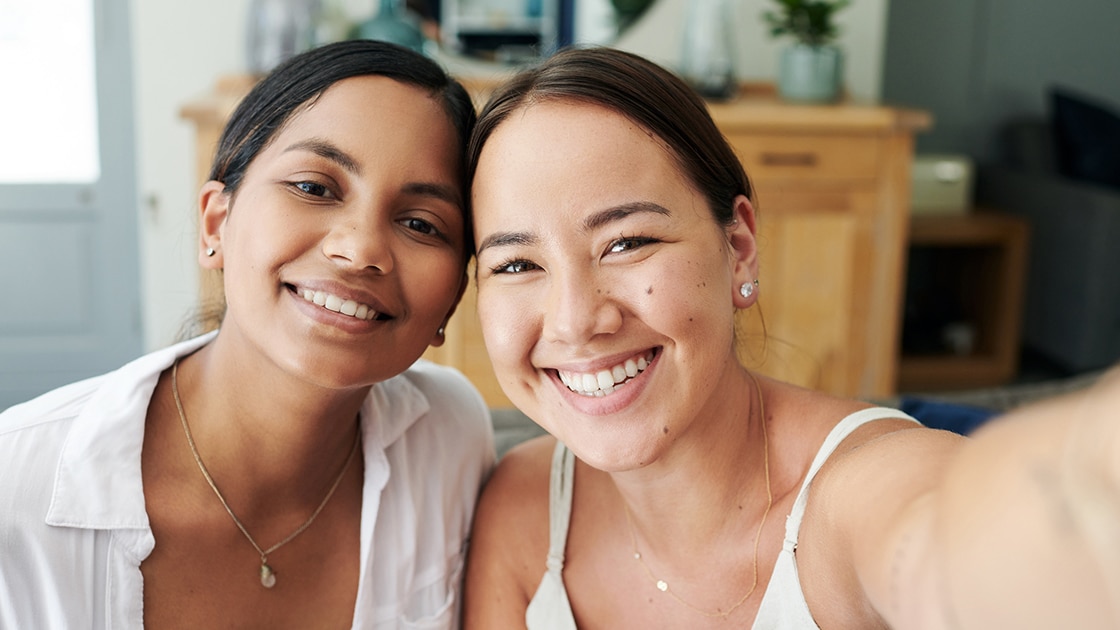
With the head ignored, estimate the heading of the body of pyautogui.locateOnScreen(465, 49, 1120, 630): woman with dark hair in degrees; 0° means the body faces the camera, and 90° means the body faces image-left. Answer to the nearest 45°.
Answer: approximately 0°

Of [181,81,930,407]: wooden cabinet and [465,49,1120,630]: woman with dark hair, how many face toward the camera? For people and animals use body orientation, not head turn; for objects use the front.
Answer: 2

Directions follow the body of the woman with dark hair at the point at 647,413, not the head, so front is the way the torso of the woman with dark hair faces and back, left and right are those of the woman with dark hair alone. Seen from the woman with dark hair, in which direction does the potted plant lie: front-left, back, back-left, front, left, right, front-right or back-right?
back

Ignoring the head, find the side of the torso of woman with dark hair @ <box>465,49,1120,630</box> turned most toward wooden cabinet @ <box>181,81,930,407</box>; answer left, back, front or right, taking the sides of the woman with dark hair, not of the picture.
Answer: back

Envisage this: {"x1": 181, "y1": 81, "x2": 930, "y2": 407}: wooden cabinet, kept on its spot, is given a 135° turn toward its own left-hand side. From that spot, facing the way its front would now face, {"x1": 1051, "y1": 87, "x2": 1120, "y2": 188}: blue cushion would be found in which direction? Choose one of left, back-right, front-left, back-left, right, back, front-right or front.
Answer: front

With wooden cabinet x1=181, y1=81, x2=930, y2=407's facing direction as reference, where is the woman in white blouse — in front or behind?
in front

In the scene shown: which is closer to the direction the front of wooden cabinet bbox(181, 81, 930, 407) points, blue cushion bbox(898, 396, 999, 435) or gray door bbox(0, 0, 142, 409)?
the blue cushion

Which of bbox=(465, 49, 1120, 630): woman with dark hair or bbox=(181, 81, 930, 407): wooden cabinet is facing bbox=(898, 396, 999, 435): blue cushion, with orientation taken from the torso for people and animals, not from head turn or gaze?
the wooden cabinet

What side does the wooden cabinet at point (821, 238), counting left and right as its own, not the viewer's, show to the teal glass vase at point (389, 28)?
right

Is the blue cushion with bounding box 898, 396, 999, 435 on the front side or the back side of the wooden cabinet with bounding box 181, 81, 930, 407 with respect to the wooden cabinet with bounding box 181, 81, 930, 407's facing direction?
on the front side
